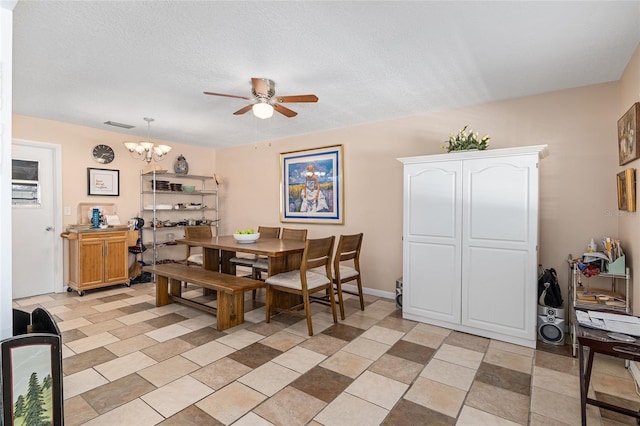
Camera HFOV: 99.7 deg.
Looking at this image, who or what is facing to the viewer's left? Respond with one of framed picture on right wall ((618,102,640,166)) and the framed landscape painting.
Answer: the framed picture on right wall

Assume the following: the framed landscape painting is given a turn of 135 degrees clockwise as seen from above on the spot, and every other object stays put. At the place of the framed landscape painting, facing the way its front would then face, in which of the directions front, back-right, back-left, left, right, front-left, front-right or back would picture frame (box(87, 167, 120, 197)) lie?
front-right

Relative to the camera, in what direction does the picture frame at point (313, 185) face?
facing the viewer and to the left of the viewer

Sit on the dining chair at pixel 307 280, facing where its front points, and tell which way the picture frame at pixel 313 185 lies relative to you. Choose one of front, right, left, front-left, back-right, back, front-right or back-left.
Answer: front-right

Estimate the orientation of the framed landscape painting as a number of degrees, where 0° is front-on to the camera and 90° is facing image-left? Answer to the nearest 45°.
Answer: approximately 0°

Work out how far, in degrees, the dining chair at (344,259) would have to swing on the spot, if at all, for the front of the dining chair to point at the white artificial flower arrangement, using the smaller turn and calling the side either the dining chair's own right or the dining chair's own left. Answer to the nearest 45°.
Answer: approximately 135° to the dining chair's own right

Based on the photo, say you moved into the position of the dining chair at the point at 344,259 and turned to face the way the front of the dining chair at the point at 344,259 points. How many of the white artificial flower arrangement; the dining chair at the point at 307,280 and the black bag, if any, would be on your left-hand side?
1

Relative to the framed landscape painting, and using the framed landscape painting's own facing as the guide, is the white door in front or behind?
behind

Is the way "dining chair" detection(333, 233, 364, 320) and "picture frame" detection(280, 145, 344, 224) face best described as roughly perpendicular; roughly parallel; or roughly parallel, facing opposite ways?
roughly perpendicular

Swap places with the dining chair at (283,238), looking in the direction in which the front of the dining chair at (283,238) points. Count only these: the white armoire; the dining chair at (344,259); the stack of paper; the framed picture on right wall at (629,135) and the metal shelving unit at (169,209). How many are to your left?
4

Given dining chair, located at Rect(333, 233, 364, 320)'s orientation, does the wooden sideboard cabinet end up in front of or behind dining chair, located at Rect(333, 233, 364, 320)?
in front

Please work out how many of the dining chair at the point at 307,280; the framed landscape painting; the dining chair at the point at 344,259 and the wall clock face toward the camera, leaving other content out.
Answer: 2

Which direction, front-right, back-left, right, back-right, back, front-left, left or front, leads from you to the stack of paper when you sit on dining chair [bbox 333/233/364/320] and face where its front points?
back
